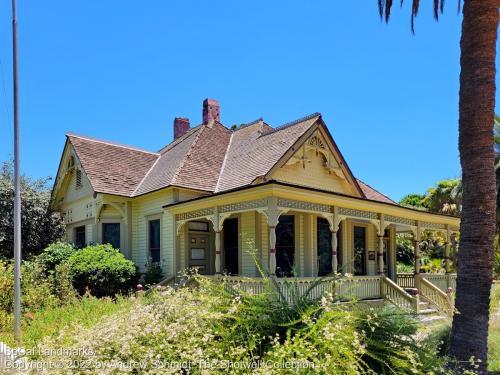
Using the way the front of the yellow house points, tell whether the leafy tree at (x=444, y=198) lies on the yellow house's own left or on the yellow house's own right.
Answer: on the yellow house's own left

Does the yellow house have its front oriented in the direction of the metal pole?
no

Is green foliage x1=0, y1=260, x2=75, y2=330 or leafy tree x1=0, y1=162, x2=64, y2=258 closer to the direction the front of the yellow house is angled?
the green foliage

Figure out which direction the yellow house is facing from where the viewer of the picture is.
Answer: facing the viewer and to the right of the viewer

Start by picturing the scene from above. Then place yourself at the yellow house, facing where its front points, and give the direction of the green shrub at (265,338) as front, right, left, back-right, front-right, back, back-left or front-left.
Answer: front-right

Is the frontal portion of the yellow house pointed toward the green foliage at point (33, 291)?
no
